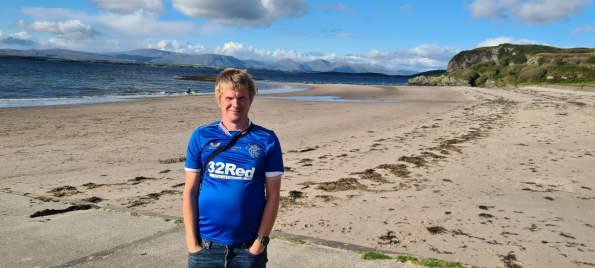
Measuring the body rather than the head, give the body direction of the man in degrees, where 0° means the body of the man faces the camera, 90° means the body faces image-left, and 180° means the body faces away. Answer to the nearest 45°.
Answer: approximately 0°

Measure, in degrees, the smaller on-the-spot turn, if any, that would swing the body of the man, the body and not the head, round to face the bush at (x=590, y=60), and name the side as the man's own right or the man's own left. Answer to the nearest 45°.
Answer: approximately 135° to the man's own left

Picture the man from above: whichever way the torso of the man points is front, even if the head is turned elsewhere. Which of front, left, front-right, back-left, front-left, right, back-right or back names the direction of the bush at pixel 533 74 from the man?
back-left

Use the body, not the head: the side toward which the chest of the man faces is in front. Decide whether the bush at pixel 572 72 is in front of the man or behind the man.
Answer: behind
